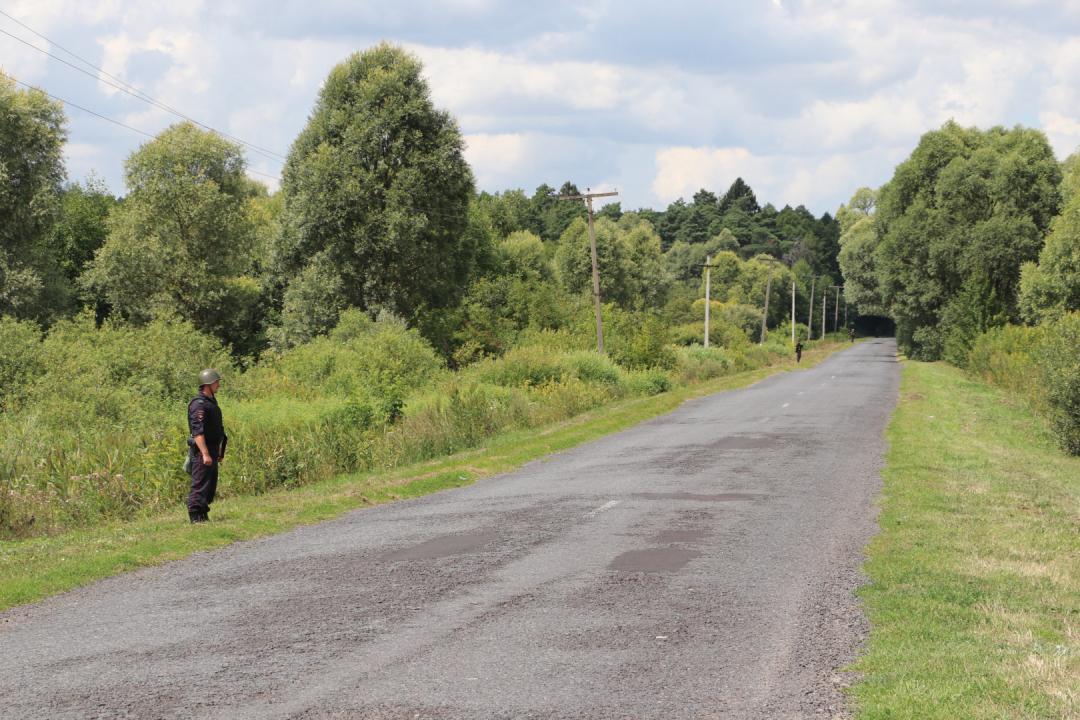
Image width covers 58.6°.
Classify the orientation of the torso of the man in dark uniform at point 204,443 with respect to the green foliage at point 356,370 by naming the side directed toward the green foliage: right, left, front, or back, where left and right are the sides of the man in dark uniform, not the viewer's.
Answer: left

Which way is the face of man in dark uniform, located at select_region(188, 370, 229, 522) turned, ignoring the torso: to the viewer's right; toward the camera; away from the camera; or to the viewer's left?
to the viewer's right

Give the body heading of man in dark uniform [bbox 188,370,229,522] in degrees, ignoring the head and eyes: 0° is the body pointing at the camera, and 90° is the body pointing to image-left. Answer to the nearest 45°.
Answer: approximately 270°

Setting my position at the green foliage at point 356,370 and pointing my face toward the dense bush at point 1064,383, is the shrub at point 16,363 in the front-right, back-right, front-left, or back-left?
back-right

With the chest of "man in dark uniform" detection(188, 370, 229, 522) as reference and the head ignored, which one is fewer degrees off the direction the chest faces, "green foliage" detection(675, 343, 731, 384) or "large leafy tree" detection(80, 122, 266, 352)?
the green foliage

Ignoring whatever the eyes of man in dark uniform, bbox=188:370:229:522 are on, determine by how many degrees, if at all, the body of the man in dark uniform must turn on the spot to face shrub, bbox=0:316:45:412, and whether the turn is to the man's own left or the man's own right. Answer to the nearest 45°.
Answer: approximately 90° to the man's own left

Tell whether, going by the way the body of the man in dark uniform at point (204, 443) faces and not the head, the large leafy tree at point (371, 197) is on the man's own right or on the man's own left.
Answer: on the man's own left

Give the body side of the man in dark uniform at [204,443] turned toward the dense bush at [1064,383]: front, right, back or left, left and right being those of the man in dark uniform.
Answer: front

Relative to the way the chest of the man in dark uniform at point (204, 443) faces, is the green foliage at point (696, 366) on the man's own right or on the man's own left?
on the man's own left
